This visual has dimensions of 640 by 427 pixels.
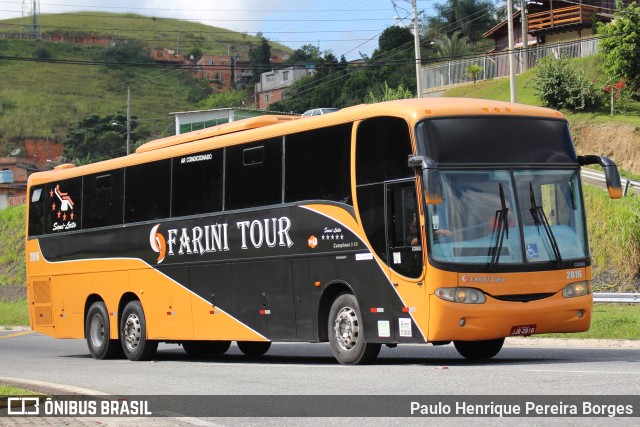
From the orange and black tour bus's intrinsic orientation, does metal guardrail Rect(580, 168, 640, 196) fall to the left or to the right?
on its left

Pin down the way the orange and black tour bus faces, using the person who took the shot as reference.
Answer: facing the viewer and to the right of the viewer

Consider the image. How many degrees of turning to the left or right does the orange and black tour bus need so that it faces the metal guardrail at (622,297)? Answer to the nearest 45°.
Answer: approximately 90° to its left
